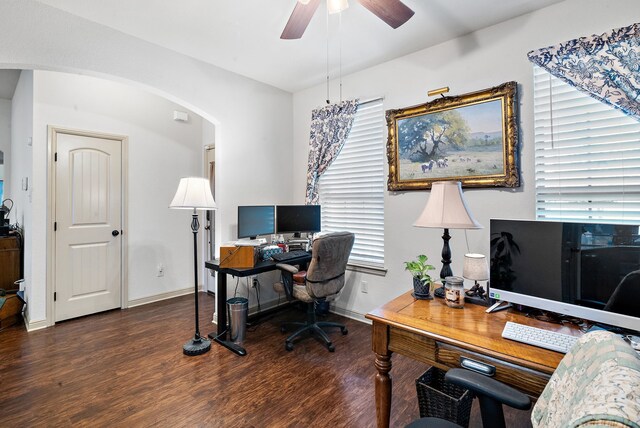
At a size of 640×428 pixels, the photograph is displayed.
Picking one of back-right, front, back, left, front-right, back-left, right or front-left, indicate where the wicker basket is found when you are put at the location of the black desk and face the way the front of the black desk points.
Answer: front

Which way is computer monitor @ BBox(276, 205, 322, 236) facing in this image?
toward the camera

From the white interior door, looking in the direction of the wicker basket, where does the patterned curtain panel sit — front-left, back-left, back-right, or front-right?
front-left

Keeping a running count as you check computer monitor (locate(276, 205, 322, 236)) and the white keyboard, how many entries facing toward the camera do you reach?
2

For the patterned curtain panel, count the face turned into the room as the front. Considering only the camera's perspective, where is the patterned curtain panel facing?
facing the viewer and to the left of the viewer

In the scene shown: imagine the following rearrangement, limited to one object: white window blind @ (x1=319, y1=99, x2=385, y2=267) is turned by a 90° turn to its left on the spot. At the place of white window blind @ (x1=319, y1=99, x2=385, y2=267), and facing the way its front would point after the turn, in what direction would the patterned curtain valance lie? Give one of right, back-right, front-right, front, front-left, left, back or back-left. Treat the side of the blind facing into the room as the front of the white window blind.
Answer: front

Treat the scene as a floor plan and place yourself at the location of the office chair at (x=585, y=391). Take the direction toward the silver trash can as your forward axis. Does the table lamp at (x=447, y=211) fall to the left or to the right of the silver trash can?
right

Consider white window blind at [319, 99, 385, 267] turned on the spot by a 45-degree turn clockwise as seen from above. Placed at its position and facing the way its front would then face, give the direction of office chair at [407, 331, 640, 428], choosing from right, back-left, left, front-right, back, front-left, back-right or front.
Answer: left

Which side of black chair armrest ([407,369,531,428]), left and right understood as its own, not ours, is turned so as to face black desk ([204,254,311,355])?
front

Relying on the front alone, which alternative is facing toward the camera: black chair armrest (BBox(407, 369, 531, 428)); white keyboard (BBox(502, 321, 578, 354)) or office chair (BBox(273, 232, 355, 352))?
the white keyboard

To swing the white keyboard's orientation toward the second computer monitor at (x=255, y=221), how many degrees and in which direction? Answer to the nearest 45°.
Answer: approximately 90° to its right

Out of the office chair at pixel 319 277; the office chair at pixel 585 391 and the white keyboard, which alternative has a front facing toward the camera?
the white keyboard

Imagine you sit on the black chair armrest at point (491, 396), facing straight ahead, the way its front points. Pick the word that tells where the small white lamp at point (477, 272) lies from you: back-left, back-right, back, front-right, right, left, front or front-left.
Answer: front-right

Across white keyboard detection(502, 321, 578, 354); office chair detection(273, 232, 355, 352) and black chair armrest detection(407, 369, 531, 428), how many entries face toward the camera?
1

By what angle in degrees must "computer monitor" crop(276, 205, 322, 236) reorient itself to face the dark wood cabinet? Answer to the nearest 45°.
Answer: approximately 90° to its right

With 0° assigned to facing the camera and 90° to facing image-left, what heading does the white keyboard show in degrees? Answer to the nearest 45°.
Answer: approximately 0°

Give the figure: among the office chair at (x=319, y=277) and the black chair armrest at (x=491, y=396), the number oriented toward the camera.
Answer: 0
